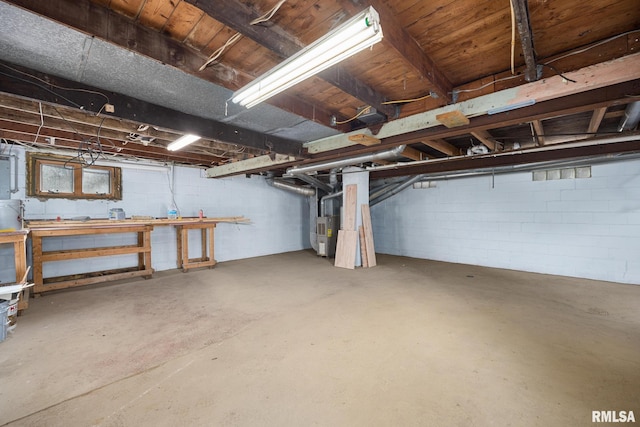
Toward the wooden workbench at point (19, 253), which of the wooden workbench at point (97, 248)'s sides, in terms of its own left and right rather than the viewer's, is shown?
right

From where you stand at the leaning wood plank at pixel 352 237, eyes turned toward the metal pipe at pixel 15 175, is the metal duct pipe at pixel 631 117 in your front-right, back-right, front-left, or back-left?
back-left

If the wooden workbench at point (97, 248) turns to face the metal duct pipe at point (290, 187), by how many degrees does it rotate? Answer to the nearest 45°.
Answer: approximately 45° to its left

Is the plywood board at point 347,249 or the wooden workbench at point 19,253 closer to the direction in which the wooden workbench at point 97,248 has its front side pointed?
the plywood board

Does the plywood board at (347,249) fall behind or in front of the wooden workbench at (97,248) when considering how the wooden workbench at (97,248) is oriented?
in front

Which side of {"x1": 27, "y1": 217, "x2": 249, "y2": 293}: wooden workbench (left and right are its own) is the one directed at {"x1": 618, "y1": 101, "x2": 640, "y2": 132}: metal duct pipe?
front

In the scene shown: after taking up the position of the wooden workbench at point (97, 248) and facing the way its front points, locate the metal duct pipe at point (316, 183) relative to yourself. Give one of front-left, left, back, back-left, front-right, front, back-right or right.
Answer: front-left

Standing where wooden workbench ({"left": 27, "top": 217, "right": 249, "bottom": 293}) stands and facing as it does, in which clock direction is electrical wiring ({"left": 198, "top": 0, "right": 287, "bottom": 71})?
The electrical wiring is roughly at 1 o'clock from the wooden workbench.

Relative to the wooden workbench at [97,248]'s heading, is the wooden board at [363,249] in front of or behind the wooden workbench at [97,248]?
in front

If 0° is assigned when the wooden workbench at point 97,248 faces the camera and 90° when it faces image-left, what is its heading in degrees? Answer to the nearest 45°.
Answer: approximately 315°
